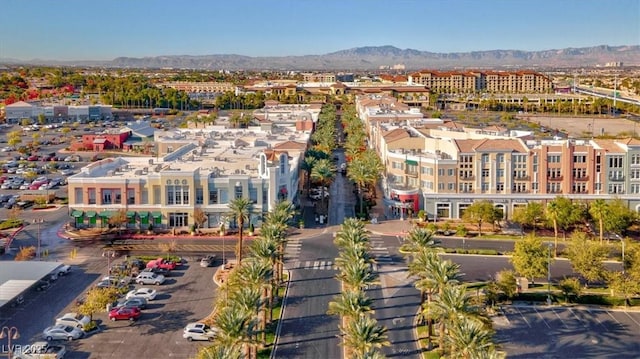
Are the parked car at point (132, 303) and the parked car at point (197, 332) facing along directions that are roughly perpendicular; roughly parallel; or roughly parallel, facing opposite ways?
roughly parallel, facing opposite ways

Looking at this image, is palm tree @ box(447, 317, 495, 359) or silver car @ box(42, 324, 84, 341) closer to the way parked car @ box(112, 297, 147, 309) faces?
the silver car

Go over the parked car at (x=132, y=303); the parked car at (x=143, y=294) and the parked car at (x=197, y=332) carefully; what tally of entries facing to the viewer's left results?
2

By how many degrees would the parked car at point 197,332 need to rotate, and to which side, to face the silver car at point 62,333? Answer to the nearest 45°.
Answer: approximately 180°

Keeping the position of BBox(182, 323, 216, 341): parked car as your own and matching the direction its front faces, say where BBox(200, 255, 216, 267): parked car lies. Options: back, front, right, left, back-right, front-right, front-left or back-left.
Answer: left

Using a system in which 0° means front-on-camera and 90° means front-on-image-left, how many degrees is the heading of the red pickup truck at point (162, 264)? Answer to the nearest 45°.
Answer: approximately 90°

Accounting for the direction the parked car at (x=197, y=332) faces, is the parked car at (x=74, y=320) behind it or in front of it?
behind

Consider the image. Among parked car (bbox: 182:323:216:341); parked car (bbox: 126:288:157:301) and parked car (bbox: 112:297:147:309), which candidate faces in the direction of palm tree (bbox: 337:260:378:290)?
parked car (bbox: 182:323:216:341)

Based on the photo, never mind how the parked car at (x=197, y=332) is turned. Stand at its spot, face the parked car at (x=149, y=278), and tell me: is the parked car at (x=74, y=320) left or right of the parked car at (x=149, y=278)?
left

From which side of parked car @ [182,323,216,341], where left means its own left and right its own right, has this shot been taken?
right

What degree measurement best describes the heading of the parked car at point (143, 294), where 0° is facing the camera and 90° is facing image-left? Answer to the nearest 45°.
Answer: approximately 90°

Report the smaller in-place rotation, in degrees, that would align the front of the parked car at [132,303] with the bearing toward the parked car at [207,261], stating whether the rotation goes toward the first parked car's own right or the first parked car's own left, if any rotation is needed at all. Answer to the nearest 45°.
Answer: approximately 135° to the first parked car's own right

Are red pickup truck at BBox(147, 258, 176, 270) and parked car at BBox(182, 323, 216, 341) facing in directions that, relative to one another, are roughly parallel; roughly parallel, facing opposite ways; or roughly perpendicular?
roughly parallel, facing opposite ways
